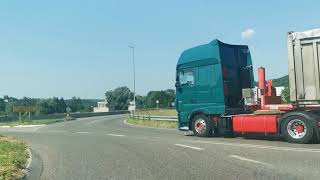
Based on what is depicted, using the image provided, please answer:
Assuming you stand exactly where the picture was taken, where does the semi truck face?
facing away from the viewer and to the left of the viewer

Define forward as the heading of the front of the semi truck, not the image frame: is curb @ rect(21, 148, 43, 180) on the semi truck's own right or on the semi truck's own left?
on the semi truck's own left
